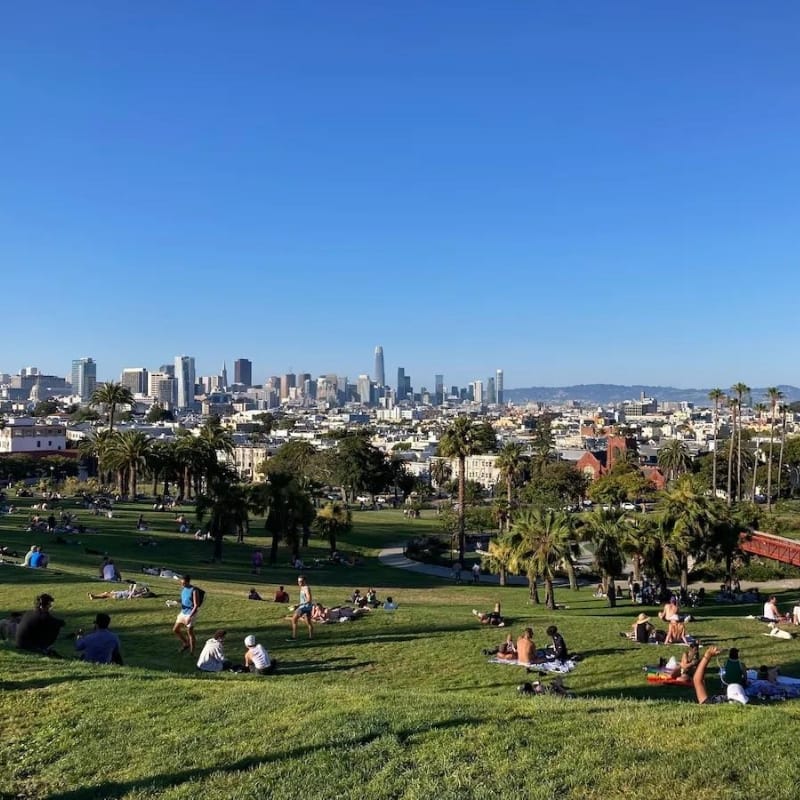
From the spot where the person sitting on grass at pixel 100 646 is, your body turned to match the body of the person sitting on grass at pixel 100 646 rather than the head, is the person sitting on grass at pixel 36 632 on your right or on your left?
on your left

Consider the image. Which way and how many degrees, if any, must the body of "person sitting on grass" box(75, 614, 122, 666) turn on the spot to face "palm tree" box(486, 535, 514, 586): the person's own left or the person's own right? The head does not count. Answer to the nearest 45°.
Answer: approximately 45° to the person's own right

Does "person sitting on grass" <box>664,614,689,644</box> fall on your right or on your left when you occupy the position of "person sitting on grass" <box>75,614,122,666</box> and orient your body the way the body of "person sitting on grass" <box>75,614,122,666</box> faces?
on your right

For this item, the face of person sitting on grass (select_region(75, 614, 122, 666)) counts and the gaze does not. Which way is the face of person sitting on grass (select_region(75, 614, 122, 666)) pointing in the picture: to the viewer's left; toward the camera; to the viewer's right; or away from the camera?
away from the camera

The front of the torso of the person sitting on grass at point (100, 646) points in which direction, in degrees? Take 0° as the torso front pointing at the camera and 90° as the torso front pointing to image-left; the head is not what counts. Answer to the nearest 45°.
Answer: approximately 180°

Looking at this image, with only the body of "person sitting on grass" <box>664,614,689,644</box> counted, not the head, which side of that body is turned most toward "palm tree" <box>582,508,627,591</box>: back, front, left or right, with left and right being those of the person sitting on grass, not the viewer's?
front

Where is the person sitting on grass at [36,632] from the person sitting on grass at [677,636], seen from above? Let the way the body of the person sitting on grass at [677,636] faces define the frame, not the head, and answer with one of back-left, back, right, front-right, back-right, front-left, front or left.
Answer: back-left

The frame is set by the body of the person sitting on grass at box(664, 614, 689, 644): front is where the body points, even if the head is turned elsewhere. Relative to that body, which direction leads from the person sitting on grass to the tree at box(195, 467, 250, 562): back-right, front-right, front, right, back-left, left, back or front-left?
front-left

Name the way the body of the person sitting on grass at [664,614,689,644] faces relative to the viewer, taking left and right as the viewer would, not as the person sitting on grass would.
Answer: facing away from the viewer

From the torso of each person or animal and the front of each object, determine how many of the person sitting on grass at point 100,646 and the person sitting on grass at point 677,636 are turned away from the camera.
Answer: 2

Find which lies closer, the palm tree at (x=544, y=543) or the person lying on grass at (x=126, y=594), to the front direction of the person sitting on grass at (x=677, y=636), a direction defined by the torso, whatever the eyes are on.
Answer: the palm tree

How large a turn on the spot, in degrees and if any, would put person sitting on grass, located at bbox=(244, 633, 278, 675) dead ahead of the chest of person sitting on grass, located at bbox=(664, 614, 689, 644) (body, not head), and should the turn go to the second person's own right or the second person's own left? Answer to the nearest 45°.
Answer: approximately 135° to the second person's own left

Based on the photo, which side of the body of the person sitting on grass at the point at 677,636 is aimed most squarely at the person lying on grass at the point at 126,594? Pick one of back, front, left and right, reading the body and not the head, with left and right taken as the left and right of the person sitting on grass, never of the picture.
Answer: left
